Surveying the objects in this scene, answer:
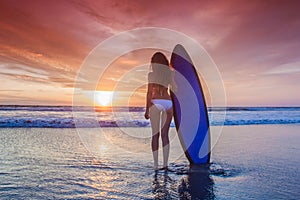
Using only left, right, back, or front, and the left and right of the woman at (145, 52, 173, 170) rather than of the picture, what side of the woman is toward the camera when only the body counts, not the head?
back

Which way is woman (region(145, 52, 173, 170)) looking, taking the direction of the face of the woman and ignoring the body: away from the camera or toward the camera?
away from the camera

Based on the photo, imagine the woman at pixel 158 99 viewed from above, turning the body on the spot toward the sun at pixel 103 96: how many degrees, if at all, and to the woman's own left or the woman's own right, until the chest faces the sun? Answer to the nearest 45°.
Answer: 0° — they already face it
